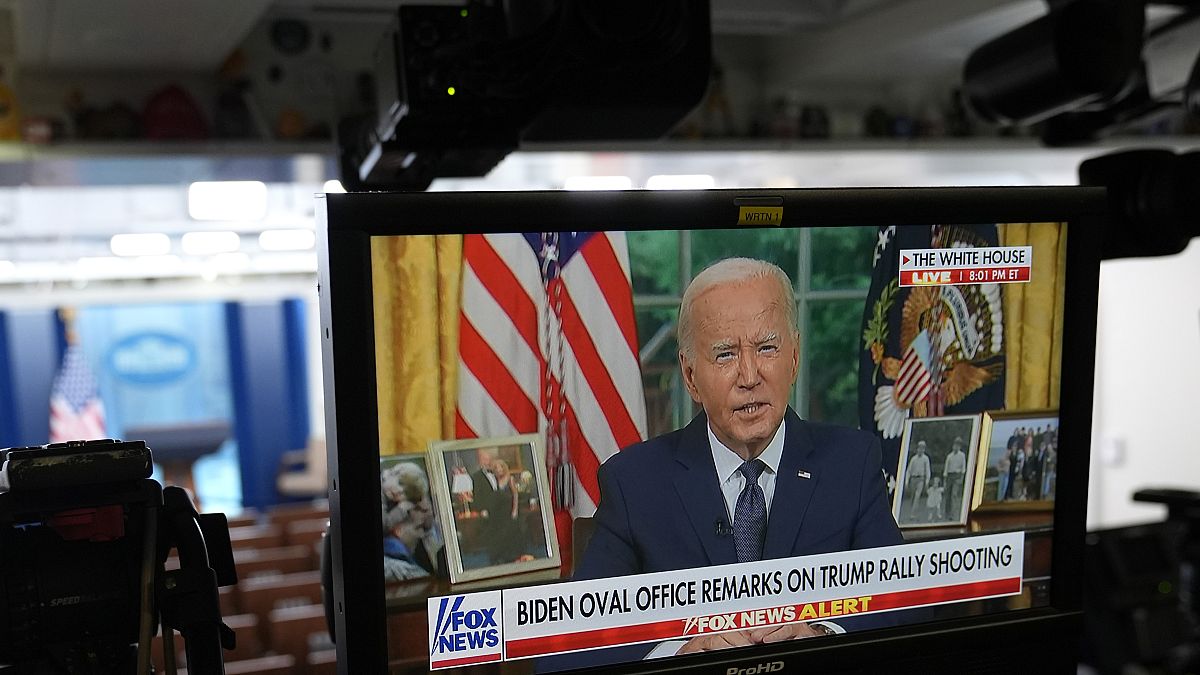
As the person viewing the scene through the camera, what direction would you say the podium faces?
facing the viewer

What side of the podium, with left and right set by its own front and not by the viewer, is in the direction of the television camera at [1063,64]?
front

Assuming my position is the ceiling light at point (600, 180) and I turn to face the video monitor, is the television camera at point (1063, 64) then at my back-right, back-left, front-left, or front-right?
front-left

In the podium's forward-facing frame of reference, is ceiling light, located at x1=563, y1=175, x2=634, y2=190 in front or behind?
in front

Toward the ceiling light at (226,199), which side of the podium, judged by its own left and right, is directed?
front

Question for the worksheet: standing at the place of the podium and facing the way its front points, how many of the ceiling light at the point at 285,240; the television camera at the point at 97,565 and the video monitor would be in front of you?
3

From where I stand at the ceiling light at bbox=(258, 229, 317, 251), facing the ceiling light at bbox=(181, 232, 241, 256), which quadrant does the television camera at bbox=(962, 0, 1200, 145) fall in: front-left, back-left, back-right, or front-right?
back-left

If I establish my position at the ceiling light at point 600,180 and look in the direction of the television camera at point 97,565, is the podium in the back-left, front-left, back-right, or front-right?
back-right

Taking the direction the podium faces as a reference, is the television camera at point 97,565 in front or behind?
in front

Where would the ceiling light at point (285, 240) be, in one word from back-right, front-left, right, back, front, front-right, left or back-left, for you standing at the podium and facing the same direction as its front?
front

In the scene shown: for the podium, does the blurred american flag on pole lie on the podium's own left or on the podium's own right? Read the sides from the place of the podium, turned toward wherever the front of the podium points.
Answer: on the podium's own right

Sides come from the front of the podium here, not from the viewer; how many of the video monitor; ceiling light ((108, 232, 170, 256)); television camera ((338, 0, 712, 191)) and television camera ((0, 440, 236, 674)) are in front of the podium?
4

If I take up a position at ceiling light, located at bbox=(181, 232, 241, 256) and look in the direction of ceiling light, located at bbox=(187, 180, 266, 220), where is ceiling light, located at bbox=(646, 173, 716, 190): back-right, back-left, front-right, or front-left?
front-left

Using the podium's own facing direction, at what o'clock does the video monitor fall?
The video monitor is roughly at 12 o'clock from the podium.
